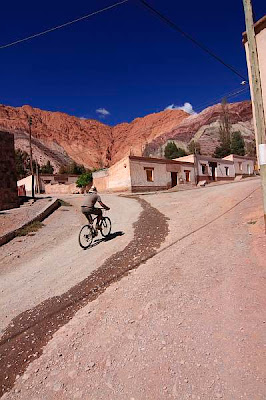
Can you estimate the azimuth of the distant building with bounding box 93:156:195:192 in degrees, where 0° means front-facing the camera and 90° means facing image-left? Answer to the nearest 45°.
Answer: approximately 315°

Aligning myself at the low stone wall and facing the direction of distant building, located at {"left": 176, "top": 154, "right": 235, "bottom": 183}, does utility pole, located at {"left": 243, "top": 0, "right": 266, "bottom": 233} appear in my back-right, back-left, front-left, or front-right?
front-right

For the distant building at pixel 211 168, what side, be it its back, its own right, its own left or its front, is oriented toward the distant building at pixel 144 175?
right

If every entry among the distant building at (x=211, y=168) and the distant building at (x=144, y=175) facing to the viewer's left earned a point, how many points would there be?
0

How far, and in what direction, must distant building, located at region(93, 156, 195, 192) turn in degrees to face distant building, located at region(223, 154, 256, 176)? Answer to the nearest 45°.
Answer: approximately 90° to its left

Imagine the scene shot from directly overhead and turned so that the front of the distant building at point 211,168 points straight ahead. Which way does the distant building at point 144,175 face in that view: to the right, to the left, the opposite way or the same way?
the same way

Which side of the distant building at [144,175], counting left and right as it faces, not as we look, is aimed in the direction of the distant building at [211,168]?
left

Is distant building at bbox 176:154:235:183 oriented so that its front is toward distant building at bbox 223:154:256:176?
no
